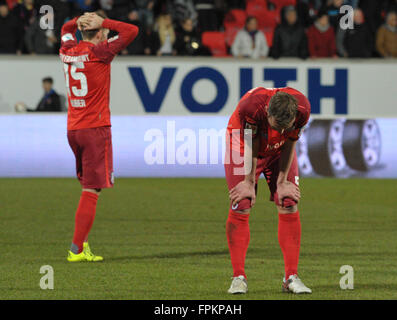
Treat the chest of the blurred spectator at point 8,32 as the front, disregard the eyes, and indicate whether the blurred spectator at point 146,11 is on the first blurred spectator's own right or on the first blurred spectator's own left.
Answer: on the first blurred spectator's own left

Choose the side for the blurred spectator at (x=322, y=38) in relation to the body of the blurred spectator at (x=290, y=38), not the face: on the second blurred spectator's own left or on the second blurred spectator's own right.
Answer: on the second blurred spectator's own left

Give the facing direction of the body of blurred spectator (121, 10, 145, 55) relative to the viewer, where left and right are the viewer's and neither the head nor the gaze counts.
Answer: facing the viewer

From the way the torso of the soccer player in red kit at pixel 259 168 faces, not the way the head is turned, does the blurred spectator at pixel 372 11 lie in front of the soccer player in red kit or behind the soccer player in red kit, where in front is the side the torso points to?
behind

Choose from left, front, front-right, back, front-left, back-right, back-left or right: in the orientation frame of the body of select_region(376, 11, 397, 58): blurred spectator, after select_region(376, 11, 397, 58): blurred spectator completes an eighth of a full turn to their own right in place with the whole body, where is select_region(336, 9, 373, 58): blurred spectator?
front

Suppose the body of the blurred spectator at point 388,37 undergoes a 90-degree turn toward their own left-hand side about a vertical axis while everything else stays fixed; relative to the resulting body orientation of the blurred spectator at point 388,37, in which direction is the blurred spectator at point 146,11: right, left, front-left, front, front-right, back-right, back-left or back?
back

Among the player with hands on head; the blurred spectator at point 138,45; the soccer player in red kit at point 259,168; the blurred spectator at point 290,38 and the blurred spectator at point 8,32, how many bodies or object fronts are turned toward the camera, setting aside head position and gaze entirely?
4

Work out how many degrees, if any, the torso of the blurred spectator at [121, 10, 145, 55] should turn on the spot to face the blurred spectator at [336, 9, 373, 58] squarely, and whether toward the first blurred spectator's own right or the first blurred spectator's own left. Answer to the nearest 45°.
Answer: approximately 90° to the first blurred spectator's own left

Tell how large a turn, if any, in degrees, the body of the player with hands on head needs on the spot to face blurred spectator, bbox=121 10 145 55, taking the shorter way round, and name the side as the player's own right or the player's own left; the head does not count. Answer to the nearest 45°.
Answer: approximately 45° to the player's own left
